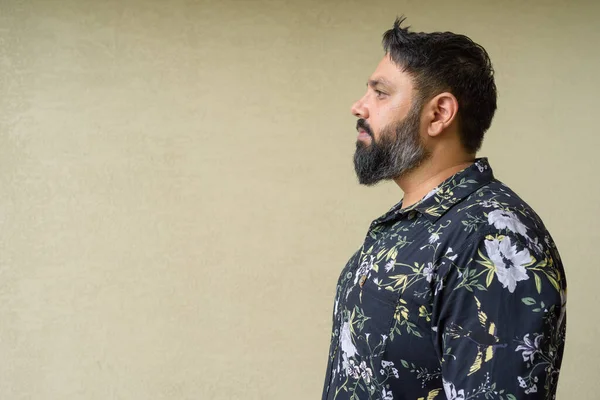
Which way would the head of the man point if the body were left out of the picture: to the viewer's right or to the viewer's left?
to the viewer's left

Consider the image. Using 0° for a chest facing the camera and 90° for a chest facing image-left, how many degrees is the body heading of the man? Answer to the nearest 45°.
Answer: approximately 90°
